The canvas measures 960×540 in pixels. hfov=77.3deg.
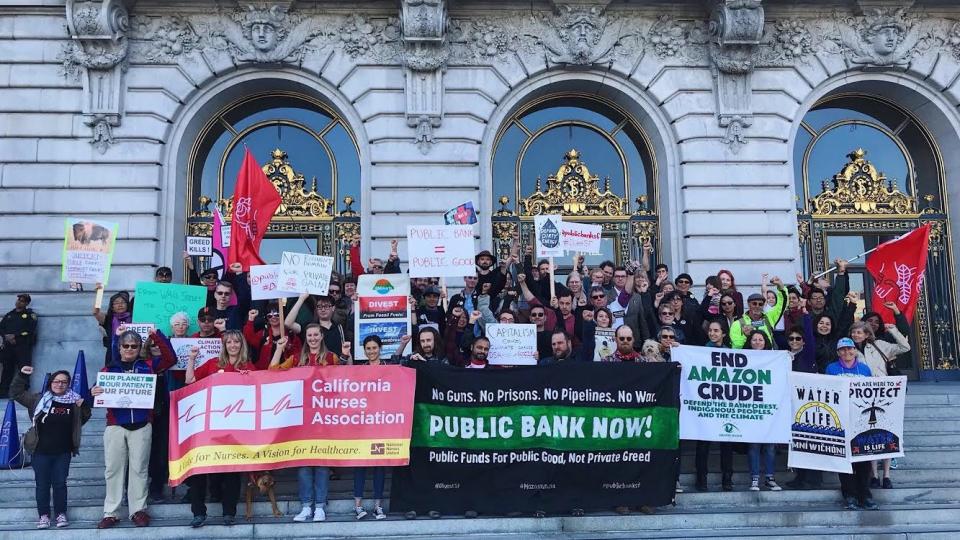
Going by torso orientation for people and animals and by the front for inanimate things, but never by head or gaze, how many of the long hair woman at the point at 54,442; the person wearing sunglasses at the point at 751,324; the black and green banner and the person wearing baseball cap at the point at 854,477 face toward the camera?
4

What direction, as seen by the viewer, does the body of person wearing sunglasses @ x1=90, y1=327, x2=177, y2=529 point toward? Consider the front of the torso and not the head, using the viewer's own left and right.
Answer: facing the viewer

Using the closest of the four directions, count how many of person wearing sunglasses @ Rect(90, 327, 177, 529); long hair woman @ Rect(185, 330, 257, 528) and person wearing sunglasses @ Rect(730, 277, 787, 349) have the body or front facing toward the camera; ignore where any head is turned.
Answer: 3

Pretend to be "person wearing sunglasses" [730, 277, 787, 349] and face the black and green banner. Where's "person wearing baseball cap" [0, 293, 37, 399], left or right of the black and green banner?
right

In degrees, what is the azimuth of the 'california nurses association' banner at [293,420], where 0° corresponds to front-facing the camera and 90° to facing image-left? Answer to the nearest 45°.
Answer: approximately 0°

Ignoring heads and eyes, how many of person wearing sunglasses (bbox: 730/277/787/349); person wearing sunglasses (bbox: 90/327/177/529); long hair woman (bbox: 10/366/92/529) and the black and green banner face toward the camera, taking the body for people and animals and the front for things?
4

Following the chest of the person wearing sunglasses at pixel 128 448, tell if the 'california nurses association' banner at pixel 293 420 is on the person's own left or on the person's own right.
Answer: on the person's own left

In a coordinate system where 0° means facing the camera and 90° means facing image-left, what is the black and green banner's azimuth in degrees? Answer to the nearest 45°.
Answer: approximately 0°

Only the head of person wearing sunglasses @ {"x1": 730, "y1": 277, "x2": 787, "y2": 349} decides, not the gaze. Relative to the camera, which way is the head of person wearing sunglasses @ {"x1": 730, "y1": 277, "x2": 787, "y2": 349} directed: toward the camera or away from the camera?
toward the camera

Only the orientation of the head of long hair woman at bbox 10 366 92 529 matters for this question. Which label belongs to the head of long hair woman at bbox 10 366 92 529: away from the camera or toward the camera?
toward the camera

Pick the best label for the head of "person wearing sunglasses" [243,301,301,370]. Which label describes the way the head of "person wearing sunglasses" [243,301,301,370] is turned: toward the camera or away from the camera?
toward the camera

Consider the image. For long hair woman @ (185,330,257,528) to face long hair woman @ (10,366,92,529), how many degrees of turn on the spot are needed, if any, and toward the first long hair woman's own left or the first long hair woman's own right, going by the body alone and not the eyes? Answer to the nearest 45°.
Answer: approximately 90° to the first long hair woman's own right

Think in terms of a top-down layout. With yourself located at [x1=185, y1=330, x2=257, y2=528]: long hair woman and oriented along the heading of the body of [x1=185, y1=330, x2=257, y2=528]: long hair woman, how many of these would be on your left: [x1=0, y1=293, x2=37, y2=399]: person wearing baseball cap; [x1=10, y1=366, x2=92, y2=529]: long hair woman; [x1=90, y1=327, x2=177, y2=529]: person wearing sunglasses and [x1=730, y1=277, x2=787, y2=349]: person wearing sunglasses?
1

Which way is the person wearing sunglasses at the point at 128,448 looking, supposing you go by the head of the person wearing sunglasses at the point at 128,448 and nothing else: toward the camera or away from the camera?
toward the camera

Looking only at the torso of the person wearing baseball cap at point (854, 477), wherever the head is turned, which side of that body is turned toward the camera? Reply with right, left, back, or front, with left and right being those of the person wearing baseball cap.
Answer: front

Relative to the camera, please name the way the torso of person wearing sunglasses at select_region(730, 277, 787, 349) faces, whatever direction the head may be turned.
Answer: toward the camera
